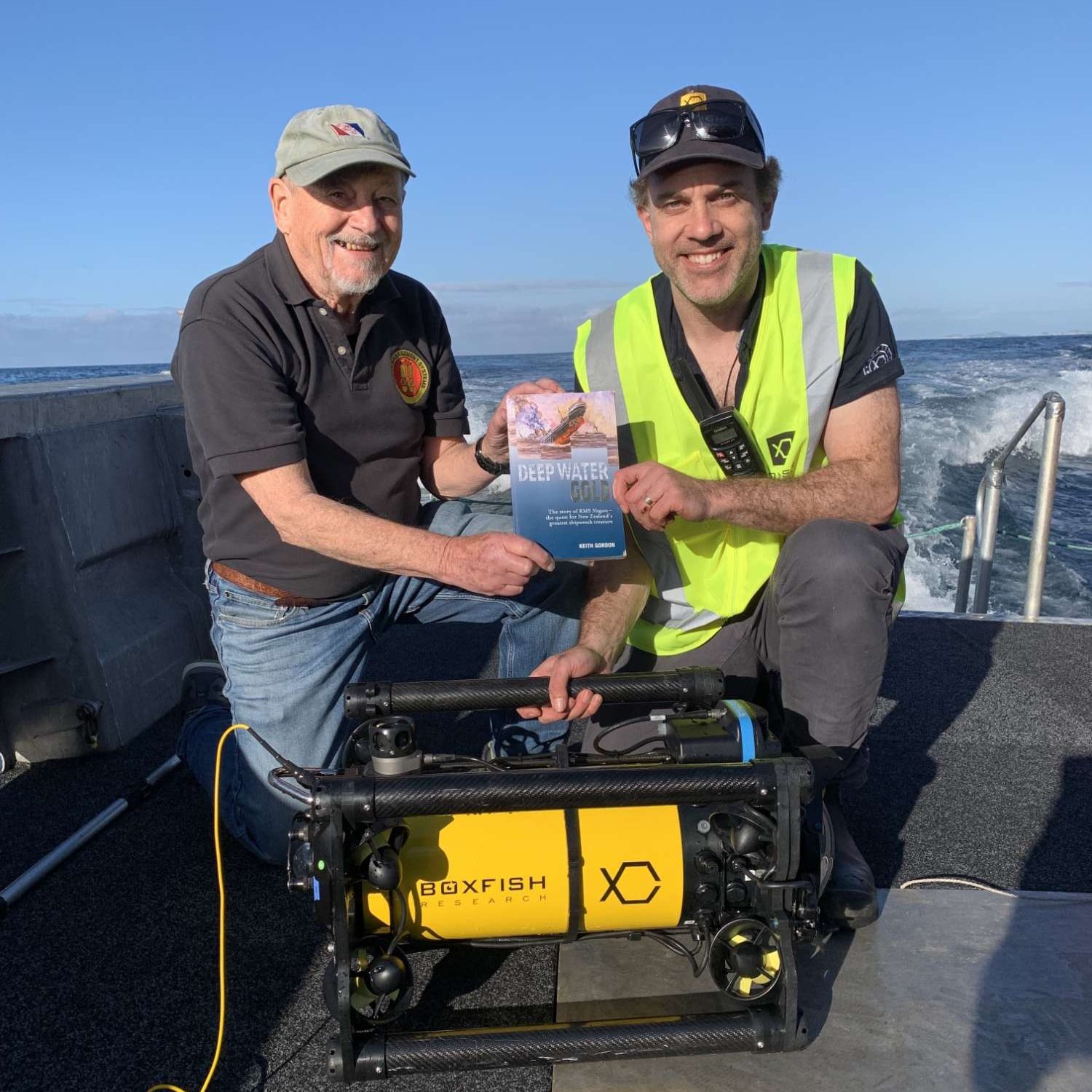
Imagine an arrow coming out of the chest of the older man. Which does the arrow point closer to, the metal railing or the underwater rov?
the underwater rov

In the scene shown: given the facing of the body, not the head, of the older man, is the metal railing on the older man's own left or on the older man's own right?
on the older man's own left

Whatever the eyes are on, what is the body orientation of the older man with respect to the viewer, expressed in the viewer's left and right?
facing the viewer and to the right of the viewer
